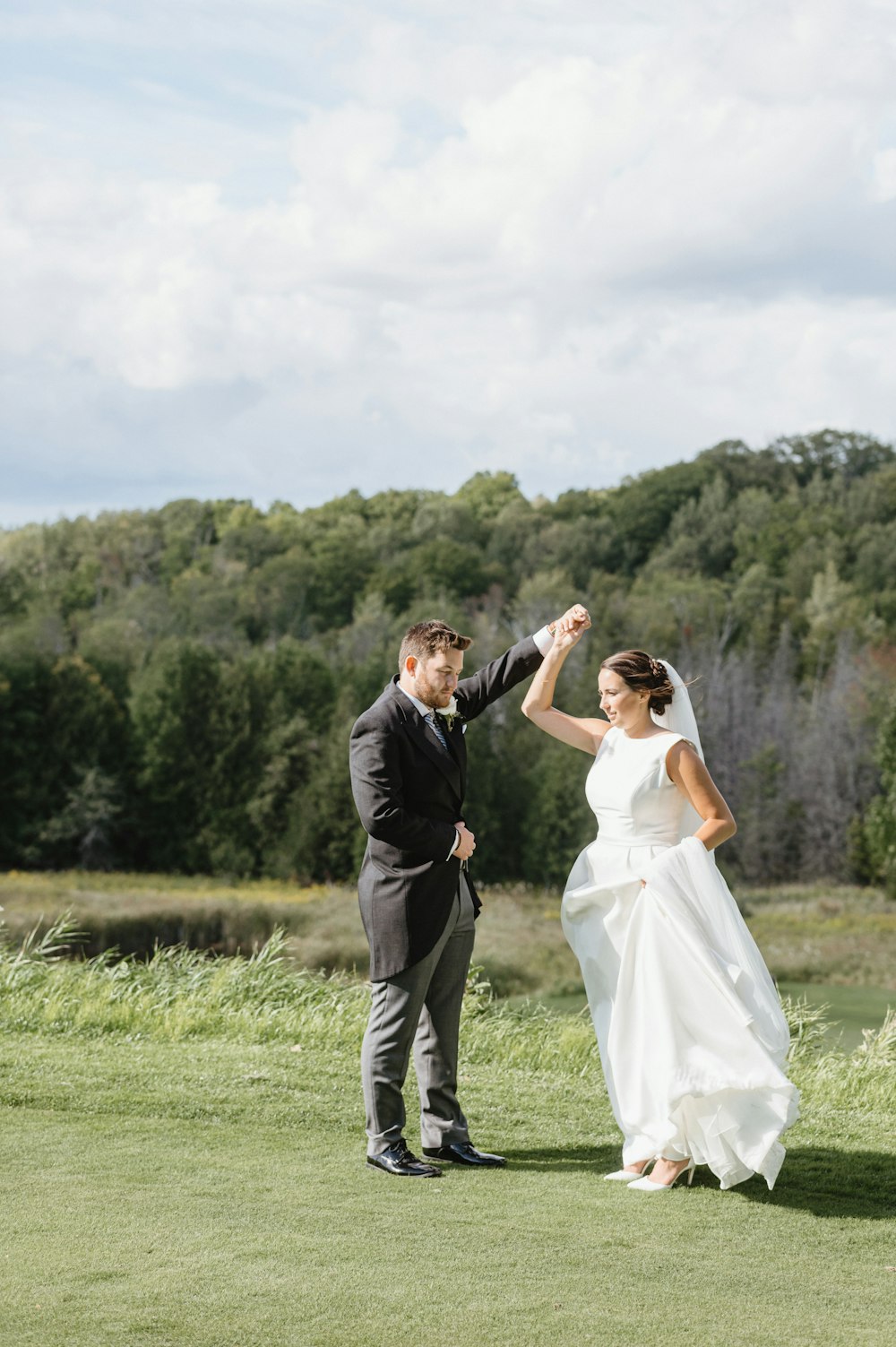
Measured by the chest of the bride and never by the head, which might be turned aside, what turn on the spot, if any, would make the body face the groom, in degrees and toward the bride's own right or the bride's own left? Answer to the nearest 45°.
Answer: approximately 45° to the bride's own right

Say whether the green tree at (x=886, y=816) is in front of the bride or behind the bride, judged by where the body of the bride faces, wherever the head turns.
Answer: behind

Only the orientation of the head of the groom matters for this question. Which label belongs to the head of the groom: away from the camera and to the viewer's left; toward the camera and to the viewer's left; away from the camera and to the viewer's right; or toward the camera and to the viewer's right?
toward the camera and to the viewer's right

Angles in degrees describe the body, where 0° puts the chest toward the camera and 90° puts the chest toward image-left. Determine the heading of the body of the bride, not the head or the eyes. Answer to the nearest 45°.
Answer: approximately 45°

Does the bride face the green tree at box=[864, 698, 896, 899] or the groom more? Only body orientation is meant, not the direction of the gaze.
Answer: the groom
